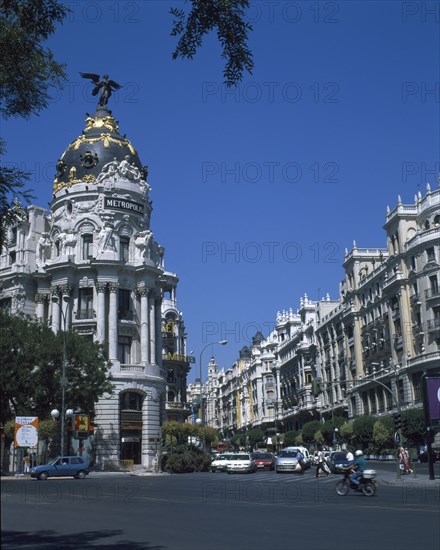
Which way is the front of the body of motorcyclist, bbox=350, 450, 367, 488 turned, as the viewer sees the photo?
to the viewer's left

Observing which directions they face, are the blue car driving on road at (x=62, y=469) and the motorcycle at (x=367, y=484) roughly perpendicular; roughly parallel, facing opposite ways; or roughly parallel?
roughly parallel

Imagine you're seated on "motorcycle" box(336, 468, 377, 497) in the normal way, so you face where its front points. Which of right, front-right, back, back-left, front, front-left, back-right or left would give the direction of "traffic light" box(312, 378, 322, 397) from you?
right

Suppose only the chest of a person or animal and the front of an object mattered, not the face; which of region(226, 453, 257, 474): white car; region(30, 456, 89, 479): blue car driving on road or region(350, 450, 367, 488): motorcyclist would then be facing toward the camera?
the white car

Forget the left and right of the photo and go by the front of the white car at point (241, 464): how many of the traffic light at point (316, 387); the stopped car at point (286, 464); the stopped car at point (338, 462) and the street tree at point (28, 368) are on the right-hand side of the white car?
1

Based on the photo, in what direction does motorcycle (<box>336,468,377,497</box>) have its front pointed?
to the viewer's left

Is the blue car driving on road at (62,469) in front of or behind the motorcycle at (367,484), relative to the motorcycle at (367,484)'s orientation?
in front

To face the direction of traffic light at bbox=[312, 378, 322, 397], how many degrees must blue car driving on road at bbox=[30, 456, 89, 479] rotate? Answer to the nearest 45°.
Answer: approximately 180°

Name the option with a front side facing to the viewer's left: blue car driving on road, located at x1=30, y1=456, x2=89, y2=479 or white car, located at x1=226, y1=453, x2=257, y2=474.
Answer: the blue car driving on road

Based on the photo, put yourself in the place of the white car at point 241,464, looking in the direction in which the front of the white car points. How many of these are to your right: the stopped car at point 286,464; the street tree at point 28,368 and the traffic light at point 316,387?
1

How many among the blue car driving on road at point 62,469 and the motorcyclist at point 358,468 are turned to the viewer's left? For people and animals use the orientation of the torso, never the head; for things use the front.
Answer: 2

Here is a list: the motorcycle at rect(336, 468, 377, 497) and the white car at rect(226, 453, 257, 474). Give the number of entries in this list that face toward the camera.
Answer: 1

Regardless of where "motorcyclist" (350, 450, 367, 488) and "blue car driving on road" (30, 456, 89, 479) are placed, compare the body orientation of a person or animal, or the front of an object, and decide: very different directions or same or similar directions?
same or similar directions

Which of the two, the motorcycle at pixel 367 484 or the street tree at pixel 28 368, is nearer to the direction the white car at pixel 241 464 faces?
the motorcycle

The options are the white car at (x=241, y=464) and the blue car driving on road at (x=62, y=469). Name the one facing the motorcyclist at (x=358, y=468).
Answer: the white car

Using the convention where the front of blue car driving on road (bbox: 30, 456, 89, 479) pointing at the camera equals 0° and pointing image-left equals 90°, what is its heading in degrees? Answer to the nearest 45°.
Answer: approximately 90°

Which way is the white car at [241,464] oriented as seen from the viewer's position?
toward the camera
